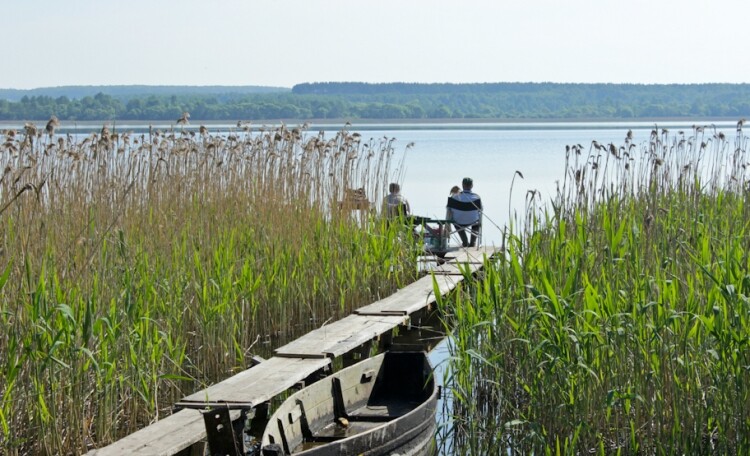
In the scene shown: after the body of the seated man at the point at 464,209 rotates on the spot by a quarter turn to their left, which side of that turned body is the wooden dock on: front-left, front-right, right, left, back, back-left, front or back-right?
left

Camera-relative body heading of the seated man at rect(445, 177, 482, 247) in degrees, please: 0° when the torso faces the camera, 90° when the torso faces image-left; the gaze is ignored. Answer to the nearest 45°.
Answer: approximately 180°

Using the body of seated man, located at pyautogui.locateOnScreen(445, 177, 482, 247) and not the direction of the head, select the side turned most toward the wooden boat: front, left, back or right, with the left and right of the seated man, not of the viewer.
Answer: back
